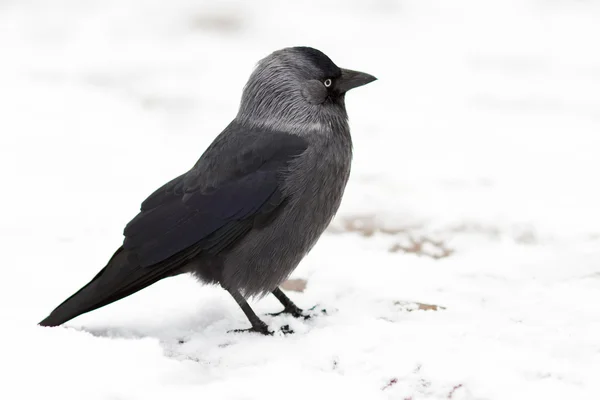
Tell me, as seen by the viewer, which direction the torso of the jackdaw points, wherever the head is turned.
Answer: to the viewer's right
